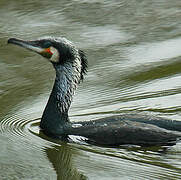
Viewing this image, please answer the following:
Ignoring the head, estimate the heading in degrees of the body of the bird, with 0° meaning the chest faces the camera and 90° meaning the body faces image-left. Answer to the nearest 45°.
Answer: approximately 90°
